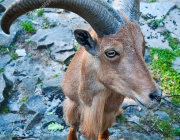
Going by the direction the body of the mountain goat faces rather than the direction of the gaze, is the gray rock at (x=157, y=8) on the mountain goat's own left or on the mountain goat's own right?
on the mountain goat's own left

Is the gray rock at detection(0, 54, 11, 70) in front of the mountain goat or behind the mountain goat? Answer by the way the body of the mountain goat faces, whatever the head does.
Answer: behind

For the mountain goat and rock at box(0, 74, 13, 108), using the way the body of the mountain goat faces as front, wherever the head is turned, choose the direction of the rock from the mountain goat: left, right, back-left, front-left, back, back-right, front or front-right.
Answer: back

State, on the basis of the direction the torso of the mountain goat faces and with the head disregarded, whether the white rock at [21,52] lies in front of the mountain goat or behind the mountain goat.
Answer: behind

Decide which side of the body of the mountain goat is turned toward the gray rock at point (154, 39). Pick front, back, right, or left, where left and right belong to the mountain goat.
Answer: back

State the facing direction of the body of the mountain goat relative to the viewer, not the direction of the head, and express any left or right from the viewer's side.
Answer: facing the viewer and to the right of the viewer

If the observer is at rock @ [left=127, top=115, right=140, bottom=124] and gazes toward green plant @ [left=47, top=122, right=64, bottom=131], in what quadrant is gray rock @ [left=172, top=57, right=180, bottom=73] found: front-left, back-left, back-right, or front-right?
back-right

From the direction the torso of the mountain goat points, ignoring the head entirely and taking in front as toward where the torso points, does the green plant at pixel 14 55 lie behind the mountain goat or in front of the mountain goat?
behind
